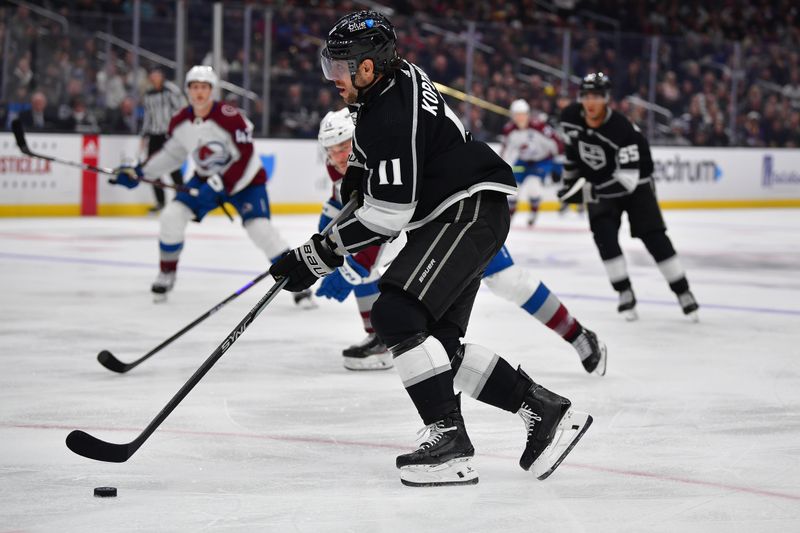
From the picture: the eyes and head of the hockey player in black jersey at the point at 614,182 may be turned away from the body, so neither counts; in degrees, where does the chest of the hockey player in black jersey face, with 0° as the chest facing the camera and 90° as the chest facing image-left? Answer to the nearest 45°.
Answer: approximately 45°

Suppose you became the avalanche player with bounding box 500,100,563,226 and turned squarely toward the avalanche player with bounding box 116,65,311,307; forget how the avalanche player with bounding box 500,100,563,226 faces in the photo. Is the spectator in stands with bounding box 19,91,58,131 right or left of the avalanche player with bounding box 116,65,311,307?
right

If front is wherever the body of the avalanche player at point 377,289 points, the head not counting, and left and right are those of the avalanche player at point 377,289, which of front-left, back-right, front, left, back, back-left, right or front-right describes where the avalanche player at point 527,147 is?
back-right

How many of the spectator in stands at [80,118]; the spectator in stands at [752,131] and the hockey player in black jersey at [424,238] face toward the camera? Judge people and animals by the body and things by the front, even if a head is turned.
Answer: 2

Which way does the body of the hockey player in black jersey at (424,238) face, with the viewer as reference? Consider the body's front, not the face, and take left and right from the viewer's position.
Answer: facing to the left of the viewer

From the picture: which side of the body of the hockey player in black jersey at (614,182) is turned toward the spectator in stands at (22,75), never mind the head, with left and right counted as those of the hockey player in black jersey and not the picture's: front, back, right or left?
right

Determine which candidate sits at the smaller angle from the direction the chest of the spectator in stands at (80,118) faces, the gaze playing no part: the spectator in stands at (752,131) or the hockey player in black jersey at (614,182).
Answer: the hockey player in black jersey

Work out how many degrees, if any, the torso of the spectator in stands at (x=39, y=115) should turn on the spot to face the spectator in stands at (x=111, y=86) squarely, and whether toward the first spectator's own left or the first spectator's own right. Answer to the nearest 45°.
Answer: approximately 135° to the first spectator's own left

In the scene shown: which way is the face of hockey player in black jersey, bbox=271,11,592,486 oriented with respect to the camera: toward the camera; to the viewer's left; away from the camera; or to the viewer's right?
to the viewer's left

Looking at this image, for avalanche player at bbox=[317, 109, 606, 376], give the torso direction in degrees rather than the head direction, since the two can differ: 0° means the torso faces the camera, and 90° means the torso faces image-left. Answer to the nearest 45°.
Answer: approximately 45°
